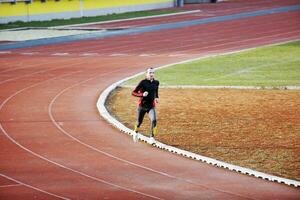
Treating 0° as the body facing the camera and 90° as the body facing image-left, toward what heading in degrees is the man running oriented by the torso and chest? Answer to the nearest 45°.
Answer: approximately 315°
